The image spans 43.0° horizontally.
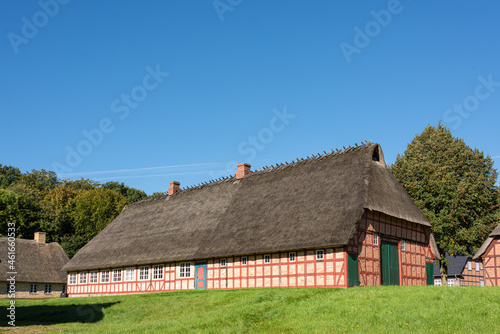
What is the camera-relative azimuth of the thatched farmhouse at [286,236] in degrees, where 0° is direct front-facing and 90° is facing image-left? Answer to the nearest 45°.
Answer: approximately 315°

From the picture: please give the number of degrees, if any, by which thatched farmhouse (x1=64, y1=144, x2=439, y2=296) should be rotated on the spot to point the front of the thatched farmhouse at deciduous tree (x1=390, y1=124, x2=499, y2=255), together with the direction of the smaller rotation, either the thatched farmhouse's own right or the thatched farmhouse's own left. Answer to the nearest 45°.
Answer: approximately 90° to the thatched farmhouse's own left

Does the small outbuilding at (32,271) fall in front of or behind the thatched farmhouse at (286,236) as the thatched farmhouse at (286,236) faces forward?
behind

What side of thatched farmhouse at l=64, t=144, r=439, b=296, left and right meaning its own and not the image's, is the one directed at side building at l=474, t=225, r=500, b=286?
left
